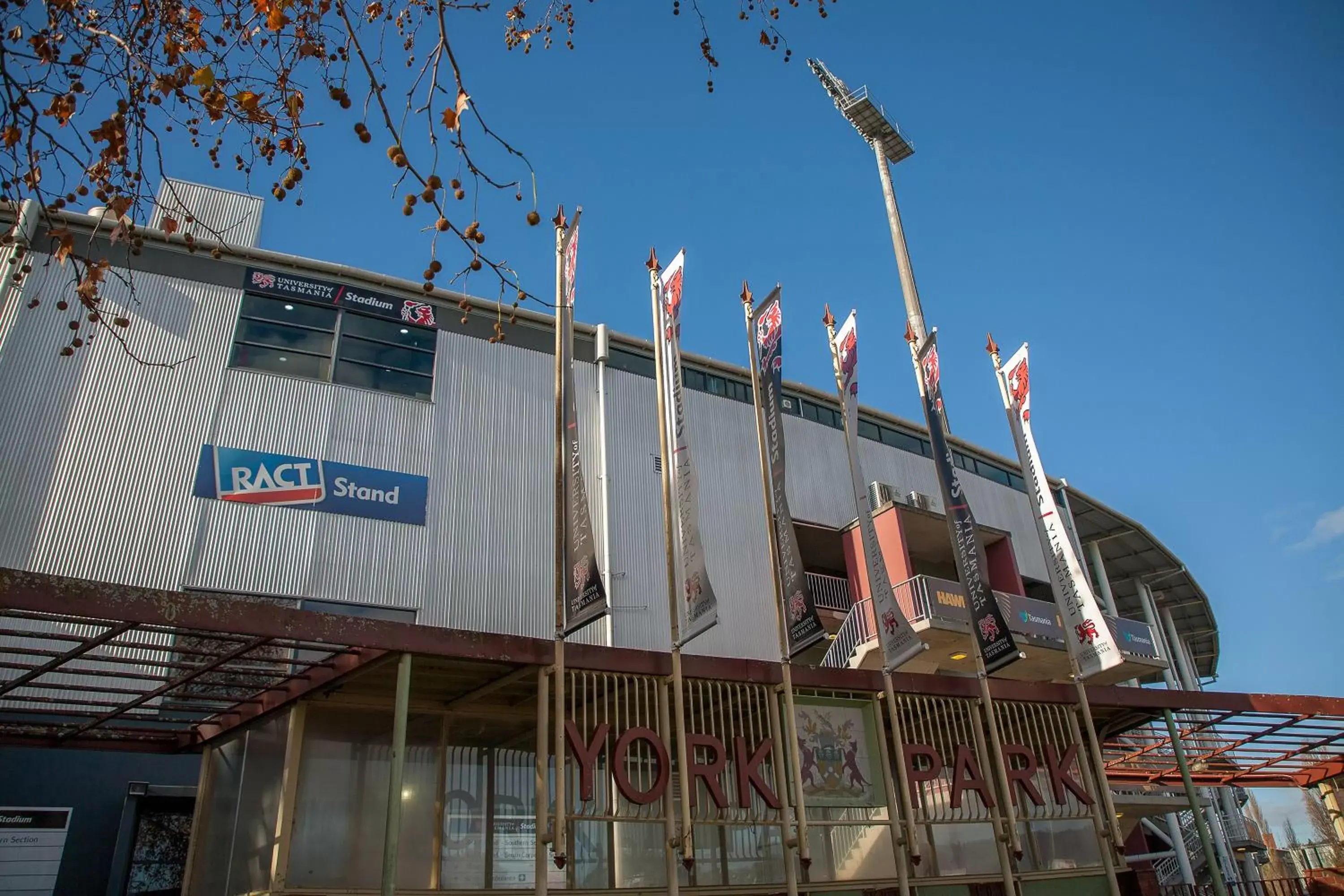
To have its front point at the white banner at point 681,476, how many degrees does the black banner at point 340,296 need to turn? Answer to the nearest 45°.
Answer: approximately 45° to its left

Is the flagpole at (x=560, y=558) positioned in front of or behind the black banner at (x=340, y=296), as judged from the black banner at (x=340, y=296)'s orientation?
in front

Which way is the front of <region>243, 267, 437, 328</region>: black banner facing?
toward the camera

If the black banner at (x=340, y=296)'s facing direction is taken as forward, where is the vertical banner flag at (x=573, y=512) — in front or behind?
in front

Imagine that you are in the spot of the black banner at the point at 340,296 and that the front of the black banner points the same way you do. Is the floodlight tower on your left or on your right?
on your left

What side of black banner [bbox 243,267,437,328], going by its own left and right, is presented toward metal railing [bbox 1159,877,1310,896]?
left

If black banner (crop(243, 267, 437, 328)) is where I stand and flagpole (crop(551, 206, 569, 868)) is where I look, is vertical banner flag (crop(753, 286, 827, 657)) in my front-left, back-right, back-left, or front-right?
front-left

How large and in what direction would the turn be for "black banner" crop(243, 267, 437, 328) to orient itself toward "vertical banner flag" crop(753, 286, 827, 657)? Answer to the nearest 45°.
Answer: approximately 45° to its left

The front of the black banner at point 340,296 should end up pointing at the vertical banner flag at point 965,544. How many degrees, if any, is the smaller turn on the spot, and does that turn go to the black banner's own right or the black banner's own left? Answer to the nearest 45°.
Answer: approximately 45° to the black banner's own left

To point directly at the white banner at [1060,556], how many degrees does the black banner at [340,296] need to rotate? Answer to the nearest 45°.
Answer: approximately 45° to its left
